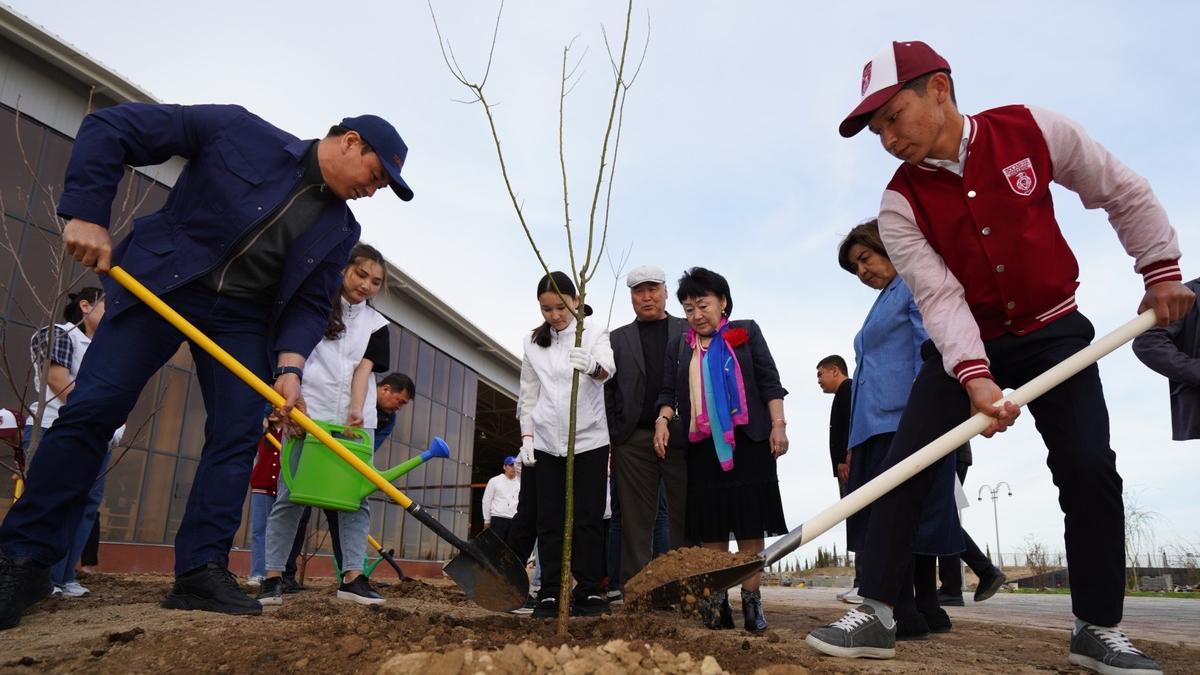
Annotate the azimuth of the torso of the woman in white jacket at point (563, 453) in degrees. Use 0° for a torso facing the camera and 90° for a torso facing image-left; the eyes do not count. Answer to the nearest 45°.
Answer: approximately 0°

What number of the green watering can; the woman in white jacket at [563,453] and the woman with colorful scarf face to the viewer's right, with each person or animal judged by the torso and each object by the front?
1

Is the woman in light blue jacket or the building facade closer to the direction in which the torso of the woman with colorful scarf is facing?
the woman in light blue jacket

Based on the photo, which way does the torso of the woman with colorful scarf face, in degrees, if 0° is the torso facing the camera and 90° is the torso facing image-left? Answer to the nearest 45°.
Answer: approximately 0°

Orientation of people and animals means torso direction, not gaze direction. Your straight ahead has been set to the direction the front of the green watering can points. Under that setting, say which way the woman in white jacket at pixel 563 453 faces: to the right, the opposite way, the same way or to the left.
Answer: to the right

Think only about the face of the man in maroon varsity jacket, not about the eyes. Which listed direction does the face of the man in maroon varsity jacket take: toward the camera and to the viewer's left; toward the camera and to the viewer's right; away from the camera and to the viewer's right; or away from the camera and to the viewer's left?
toward the camera and to the viewer's left

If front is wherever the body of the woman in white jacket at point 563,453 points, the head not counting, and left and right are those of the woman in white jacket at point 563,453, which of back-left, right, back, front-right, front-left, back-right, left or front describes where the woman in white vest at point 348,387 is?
right

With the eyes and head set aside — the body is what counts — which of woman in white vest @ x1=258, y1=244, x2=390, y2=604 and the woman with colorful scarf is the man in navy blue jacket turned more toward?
the woman with colorful scarf

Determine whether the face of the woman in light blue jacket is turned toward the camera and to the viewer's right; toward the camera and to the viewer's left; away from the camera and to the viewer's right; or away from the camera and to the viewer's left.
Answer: toward the camera and to the viewer's left

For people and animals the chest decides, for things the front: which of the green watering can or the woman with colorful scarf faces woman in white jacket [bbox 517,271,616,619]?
the green watering can

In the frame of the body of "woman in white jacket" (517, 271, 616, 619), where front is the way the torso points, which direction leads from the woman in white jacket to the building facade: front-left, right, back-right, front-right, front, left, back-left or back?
back-right

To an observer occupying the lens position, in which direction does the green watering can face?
facing to the right of the viewer

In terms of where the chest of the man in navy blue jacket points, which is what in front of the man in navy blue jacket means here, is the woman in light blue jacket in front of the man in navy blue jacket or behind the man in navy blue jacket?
in front
